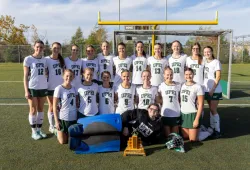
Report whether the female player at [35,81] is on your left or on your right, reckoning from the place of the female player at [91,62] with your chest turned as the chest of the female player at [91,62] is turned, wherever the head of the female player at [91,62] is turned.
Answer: on your right

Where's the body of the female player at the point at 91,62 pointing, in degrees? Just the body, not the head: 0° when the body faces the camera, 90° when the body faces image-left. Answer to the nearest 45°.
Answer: approximately 0°

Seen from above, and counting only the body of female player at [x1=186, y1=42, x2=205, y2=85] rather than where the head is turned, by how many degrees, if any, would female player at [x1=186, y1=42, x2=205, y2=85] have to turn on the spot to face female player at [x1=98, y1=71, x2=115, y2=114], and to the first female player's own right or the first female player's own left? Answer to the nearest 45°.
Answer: approximately 45° to the first female player's own right

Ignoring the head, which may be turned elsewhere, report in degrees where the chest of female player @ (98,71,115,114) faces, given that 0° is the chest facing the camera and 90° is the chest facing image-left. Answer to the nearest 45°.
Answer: approximately 0°

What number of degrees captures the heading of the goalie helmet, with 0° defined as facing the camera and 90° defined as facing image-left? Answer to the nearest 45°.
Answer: approximately 315°

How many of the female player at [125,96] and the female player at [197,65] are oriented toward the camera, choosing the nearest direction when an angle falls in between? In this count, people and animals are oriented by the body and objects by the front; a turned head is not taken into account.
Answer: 2

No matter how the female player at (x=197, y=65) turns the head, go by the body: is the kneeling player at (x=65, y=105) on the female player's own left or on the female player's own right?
on the female player's own right

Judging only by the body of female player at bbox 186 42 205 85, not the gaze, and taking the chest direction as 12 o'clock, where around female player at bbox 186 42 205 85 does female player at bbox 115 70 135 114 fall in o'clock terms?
female player at bbox 115 70 135 114 is roughly at 2 o'clock from female player at bbox 186 42 205 85.

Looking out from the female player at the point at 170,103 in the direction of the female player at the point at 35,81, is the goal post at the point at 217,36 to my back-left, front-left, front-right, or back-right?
back-right
